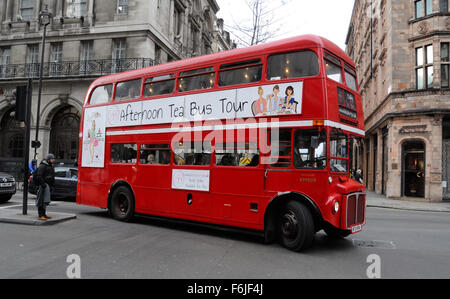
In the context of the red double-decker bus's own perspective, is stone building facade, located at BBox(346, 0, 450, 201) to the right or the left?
on its left

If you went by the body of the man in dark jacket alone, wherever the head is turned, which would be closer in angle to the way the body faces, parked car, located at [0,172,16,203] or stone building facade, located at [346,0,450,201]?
the stone building facade

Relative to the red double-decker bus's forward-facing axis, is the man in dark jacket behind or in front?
behind

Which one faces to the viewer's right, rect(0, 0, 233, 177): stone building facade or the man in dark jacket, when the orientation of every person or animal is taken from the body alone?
the man in dark jacket

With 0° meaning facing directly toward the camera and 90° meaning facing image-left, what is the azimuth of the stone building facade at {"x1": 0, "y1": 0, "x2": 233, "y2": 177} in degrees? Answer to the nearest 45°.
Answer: approximately 0°

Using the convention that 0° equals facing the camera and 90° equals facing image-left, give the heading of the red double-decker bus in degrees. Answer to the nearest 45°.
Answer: approximately 315°

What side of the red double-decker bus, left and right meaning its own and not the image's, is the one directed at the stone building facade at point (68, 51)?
back

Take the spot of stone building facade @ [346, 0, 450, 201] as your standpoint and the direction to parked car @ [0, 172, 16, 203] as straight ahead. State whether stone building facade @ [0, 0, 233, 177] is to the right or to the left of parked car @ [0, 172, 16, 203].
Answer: right

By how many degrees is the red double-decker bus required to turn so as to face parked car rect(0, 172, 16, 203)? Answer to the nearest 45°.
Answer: approximately 180°

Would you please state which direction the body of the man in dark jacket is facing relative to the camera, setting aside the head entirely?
to the viewer's right

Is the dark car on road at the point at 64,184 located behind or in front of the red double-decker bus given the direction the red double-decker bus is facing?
behind
